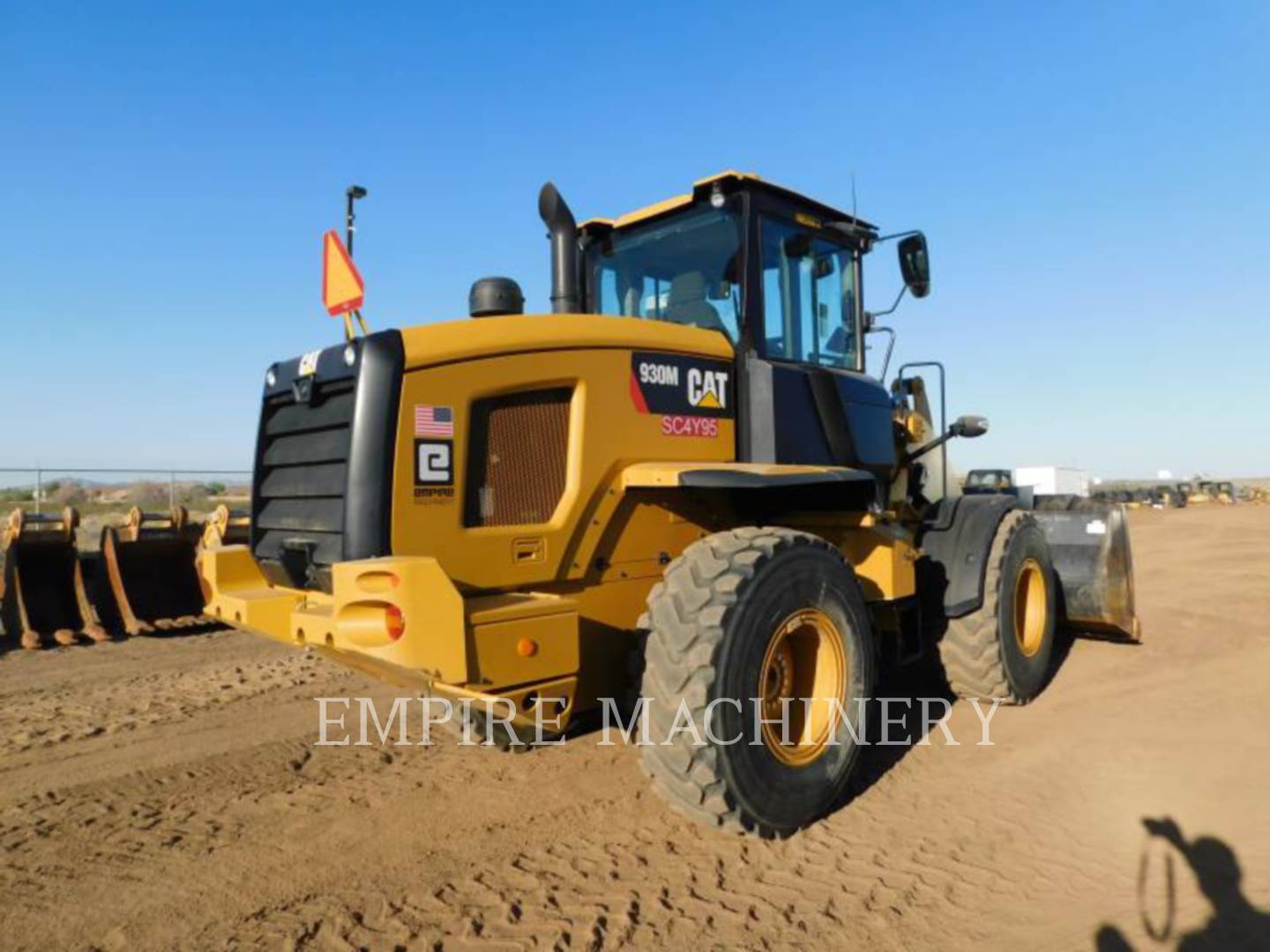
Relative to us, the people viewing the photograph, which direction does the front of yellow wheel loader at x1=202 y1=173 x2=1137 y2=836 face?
facing away from the viewer and to the right of the viewer

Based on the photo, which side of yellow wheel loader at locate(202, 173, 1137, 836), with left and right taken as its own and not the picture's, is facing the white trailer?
front

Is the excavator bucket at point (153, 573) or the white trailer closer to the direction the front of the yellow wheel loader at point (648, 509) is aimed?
the white trailer

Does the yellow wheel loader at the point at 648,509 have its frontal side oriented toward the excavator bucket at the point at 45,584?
no

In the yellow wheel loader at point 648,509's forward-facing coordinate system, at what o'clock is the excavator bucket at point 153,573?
The excavator bucket is roughly at 9 o'clock from the yellow wheel loader.

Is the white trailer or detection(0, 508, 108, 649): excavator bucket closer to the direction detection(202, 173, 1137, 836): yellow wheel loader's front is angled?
the white trailer
